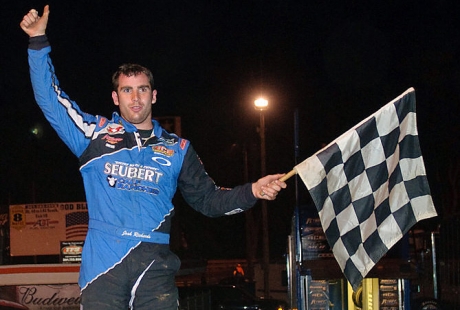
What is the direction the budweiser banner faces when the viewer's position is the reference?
facing the viewer

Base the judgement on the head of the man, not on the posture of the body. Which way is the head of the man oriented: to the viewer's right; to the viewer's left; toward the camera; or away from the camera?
toward the camera

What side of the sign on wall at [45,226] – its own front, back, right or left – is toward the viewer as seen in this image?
front

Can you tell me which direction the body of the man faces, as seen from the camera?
toward the camera

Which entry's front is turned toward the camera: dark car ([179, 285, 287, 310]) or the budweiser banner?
the budweiser banner

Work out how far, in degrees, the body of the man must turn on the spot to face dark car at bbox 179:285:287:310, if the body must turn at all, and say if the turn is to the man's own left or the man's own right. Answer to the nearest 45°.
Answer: approximately 180°

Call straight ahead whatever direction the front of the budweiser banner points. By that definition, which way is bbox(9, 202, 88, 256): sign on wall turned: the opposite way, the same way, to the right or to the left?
the same way

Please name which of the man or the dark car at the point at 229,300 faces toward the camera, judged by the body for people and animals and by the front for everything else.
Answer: the man

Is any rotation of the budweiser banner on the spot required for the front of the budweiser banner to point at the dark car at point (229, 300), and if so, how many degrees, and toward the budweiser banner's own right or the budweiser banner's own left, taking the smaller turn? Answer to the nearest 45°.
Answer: approximately 135° to the budweiser banner's own left

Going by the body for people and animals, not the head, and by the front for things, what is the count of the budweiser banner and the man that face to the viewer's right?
0

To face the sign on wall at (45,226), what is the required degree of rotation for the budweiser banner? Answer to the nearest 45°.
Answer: approximately 180°

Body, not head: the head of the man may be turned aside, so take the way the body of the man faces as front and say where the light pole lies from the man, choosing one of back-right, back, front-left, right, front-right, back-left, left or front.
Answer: back

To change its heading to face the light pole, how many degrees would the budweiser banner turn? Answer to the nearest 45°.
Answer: approximately 135° to its left

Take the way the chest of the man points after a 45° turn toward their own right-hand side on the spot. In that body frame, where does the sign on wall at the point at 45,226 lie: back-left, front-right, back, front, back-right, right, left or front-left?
back-right
